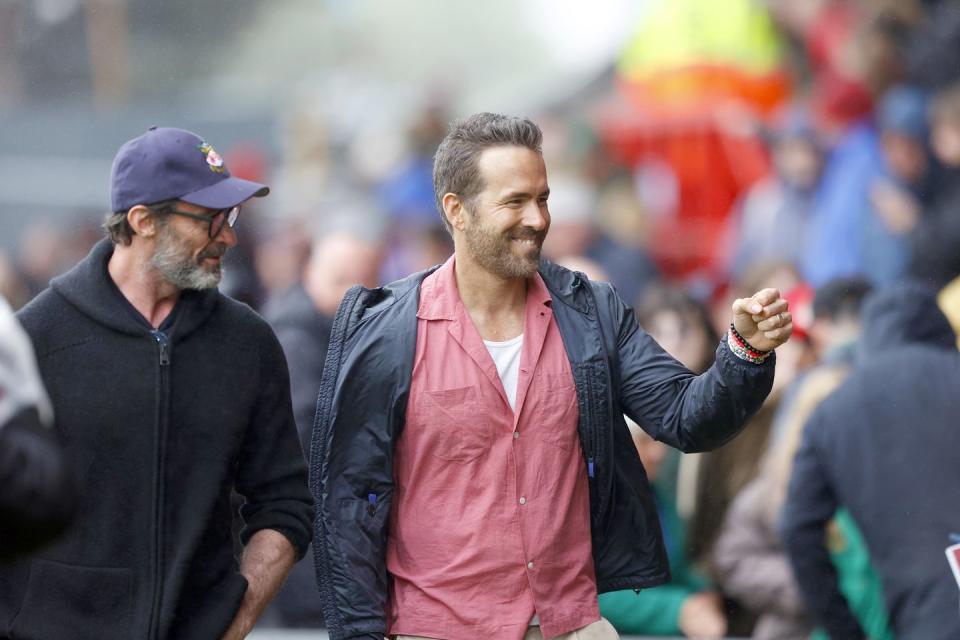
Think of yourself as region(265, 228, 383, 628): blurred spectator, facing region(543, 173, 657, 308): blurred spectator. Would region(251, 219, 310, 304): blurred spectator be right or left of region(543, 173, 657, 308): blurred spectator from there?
left

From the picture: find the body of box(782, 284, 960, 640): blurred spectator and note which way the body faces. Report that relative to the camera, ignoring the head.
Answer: away from the camera
